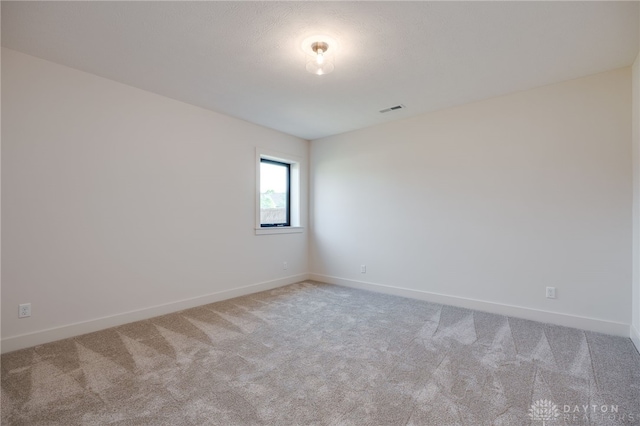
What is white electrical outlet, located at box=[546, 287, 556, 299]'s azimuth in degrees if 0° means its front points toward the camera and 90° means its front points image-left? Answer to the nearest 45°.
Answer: approximately 0°

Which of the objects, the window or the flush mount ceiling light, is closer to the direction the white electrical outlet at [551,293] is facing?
the flush mount ceiling light

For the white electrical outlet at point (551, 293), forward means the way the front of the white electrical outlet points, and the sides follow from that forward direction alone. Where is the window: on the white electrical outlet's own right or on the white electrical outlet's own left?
on the white electrical outlet's own right

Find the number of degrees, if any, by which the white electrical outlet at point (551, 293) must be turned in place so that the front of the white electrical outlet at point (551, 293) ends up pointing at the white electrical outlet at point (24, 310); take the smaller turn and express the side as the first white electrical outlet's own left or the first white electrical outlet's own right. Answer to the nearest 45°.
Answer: approximately 45° to the first white electrical outlet's own right

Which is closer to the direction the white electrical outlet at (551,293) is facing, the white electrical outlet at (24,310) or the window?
the white electrical outlet

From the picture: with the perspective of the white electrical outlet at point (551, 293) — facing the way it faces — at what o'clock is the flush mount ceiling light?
The flush mount ceiling light is roughly at 1 o'clock from the white electrical outlet.
